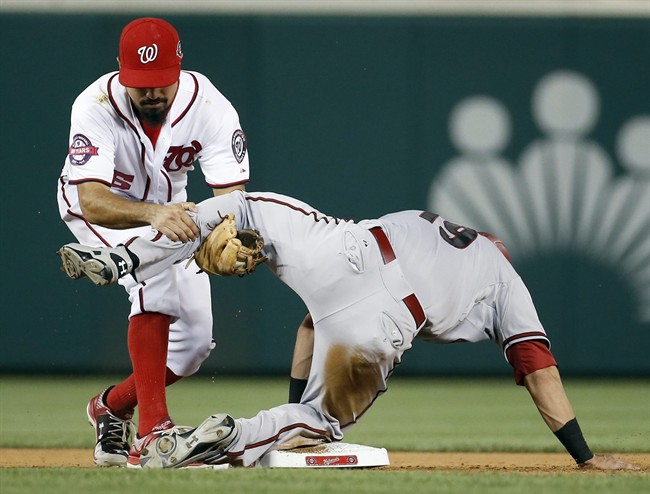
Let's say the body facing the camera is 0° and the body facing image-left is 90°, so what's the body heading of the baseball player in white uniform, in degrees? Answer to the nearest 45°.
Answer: approximately 0°
